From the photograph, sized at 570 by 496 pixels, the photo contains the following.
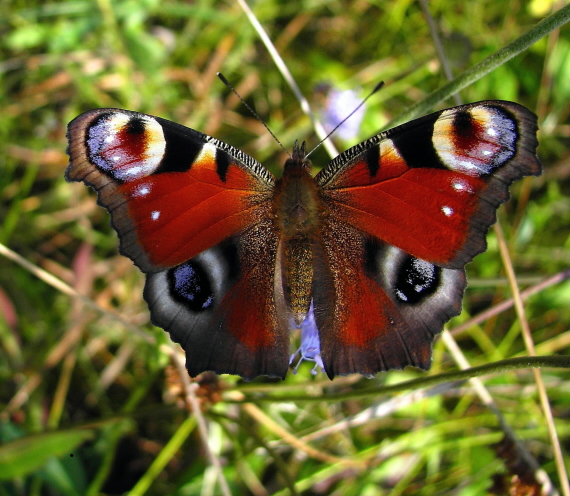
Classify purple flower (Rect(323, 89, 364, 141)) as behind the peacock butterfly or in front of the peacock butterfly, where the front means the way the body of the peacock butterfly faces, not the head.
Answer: in front

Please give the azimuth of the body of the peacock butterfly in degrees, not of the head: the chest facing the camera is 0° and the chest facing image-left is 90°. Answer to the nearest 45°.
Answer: approximately 180°

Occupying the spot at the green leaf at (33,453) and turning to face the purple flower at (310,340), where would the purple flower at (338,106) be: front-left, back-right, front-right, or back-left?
front-left
